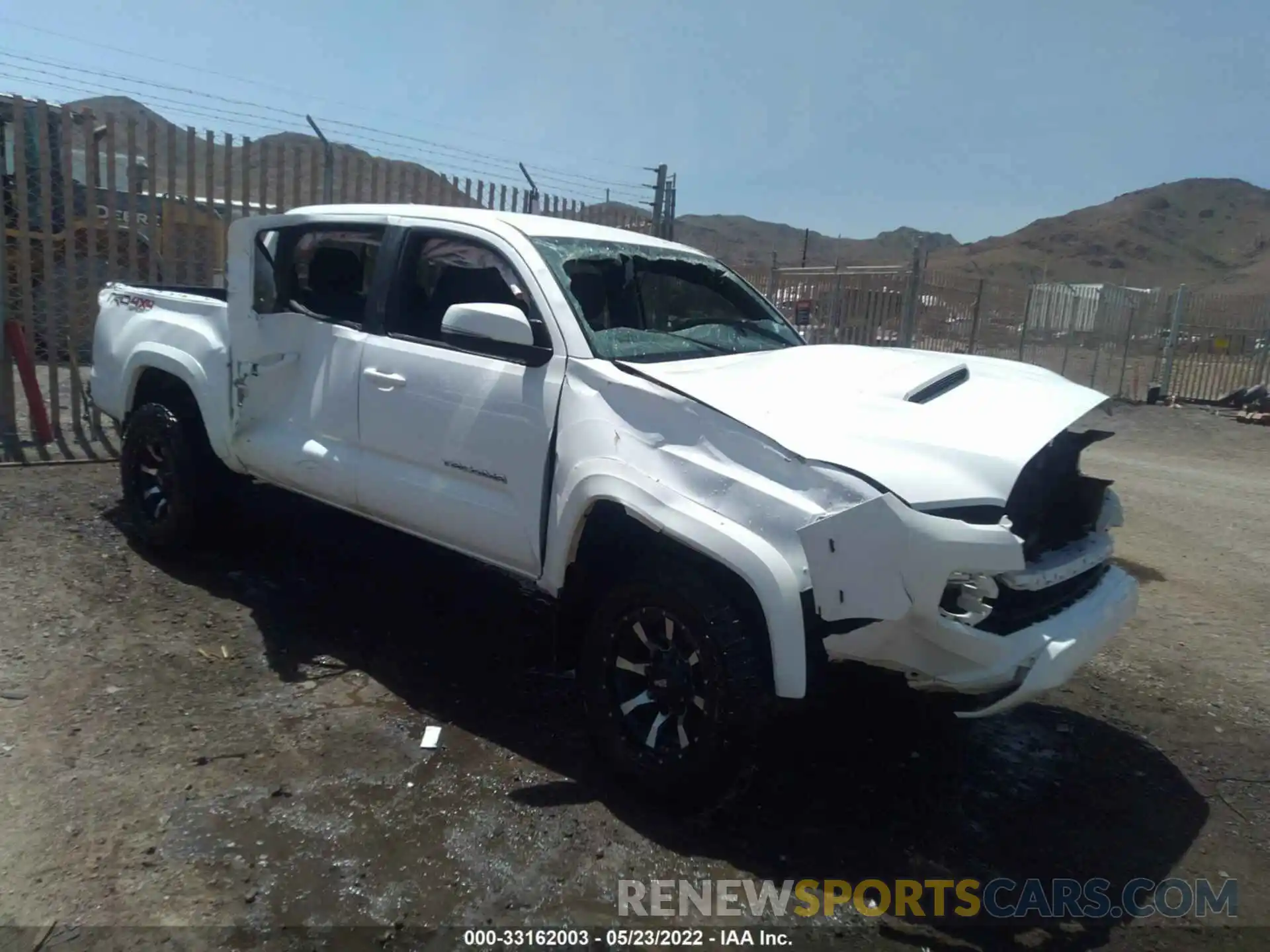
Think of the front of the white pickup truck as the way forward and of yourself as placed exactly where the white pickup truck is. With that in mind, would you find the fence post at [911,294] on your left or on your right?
on your left

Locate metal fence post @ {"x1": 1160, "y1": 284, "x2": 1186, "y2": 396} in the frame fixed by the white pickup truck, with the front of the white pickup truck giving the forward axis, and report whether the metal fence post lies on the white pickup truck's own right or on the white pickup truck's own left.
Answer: on the white pickup truck's own left

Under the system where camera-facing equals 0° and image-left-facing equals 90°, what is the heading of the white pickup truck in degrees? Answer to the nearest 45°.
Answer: approximately 315°

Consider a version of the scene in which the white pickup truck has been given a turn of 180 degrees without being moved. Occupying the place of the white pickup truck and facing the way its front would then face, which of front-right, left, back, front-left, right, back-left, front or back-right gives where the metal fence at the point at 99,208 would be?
front

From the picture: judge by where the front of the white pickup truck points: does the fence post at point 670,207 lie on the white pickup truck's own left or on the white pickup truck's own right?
on the white pickup truck's own left

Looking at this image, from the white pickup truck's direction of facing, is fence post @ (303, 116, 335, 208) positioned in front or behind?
behind

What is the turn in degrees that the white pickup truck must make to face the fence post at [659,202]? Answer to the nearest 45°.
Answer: approximately 135° to its left

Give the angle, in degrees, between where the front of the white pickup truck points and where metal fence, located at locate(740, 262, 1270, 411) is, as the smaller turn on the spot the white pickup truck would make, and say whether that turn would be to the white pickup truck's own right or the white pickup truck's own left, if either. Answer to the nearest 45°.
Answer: approximately 90° to the white pickup truck's own left
